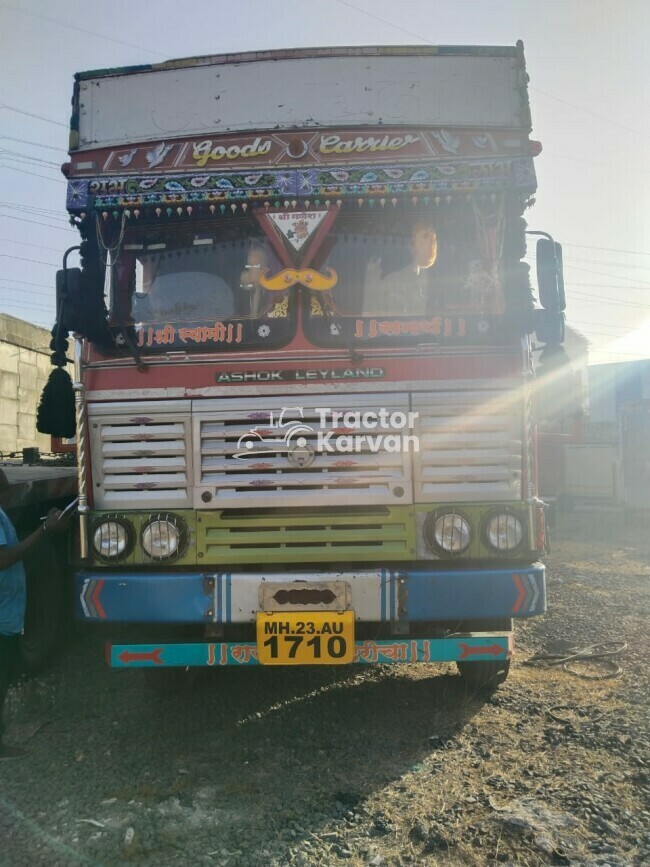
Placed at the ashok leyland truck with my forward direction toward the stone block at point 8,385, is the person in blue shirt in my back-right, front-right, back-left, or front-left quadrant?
front-left

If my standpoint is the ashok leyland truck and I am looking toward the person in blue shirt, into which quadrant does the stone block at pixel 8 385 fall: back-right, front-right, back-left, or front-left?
front-right

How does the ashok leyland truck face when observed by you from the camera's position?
facing the viewer

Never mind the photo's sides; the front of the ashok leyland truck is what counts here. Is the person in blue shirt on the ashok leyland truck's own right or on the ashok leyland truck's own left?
on the ashok leyland truck's own right
